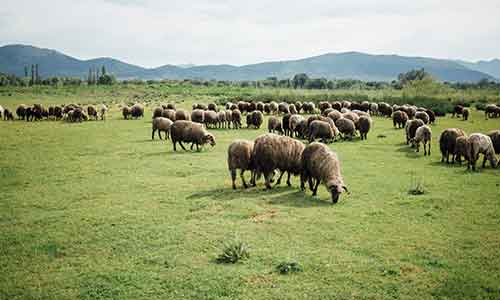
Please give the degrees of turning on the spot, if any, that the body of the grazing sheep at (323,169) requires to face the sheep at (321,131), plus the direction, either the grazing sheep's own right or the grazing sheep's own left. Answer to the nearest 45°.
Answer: approximately 135° to the grazing sheep's own left

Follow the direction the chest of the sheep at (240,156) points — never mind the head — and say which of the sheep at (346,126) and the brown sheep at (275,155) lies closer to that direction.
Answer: the sheep

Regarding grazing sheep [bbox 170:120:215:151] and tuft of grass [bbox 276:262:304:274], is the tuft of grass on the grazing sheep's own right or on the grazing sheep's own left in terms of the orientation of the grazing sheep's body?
on the grazing sheep's own right

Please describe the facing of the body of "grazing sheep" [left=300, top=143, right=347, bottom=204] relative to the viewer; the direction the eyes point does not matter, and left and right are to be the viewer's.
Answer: facing the viewer and to the right of the viewer

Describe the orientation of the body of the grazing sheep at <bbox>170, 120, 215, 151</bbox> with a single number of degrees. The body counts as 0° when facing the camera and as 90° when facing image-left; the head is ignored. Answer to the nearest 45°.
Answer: approximately 270°

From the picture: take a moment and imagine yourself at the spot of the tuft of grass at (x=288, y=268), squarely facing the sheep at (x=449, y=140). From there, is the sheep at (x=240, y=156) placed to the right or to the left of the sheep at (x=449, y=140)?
left

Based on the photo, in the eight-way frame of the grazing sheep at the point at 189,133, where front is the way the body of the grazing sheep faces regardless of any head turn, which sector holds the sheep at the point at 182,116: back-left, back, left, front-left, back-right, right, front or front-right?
left

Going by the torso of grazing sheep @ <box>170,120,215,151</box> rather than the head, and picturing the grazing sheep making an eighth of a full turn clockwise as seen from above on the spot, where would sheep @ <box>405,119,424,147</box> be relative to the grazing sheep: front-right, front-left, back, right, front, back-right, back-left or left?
front-left
